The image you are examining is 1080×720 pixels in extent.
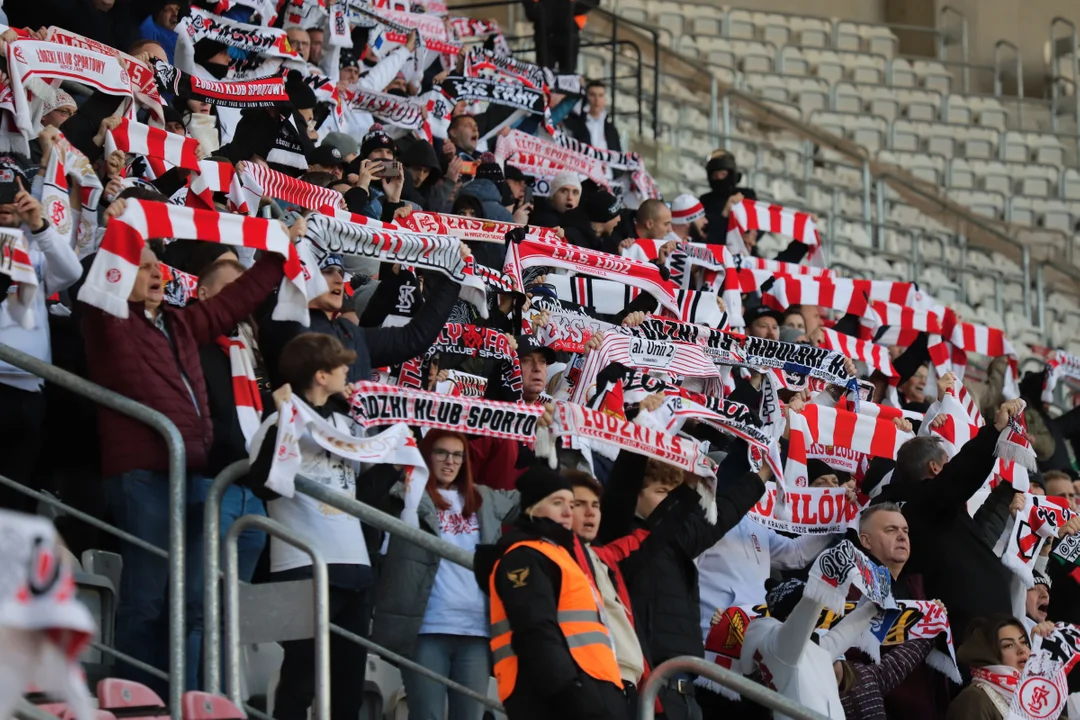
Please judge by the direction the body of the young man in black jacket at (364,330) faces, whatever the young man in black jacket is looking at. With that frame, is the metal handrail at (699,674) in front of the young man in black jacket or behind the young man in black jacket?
in front

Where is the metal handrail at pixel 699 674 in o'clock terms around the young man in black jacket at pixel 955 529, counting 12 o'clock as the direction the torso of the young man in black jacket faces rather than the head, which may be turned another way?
The metal handrail is roughly at 5 o'clock from the young man in black jacket.

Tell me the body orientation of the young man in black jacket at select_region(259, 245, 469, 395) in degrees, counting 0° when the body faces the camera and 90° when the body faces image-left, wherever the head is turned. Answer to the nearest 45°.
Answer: approximately 315°

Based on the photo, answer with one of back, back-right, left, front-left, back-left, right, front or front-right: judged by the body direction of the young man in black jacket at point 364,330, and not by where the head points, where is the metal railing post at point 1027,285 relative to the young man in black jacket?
left

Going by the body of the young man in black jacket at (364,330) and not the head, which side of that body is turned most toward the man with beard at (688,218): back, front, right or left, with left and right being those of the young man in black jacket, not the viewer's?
left

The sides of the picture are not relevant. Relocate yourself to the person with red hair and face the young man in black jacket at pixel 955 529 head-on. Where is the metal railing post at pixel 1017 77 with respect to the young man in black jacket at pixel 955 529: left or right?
left

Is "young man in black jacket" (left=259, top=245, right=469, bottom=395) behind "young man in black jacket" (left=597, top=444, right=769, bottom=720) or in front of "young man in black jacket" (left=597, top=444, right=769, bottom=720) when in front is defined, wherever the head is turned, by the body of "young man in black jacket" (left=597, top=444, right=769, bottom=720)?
behind

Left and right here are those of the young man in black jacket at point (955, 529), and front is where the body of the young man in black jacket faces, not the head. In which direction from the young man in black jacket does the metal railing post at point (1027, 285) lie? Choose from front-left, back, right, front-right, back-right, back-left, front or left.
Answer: front-left

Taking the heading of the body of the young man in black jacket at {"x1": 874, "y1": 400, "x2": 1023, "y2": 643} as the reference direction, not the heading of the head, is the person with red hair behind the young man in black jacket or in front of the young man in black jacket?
behind
